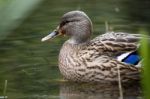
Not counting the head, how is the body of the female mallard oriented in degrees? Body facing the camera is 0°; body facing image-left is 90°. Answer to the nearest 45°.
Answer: approximately 90°
